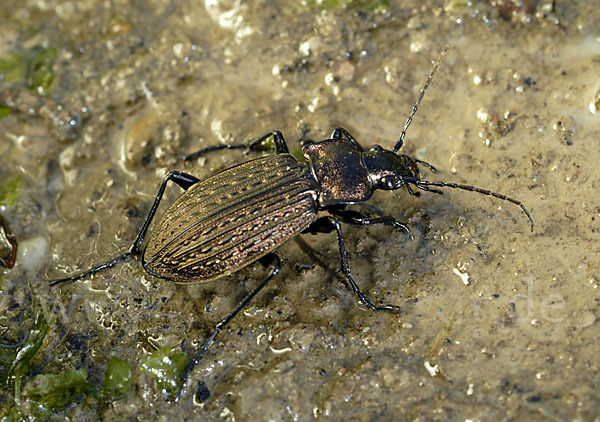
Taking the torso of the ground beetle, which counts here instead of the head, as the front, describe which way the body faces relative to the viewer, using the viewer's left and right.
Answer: facing away from the viewer and to the right of the viewer
